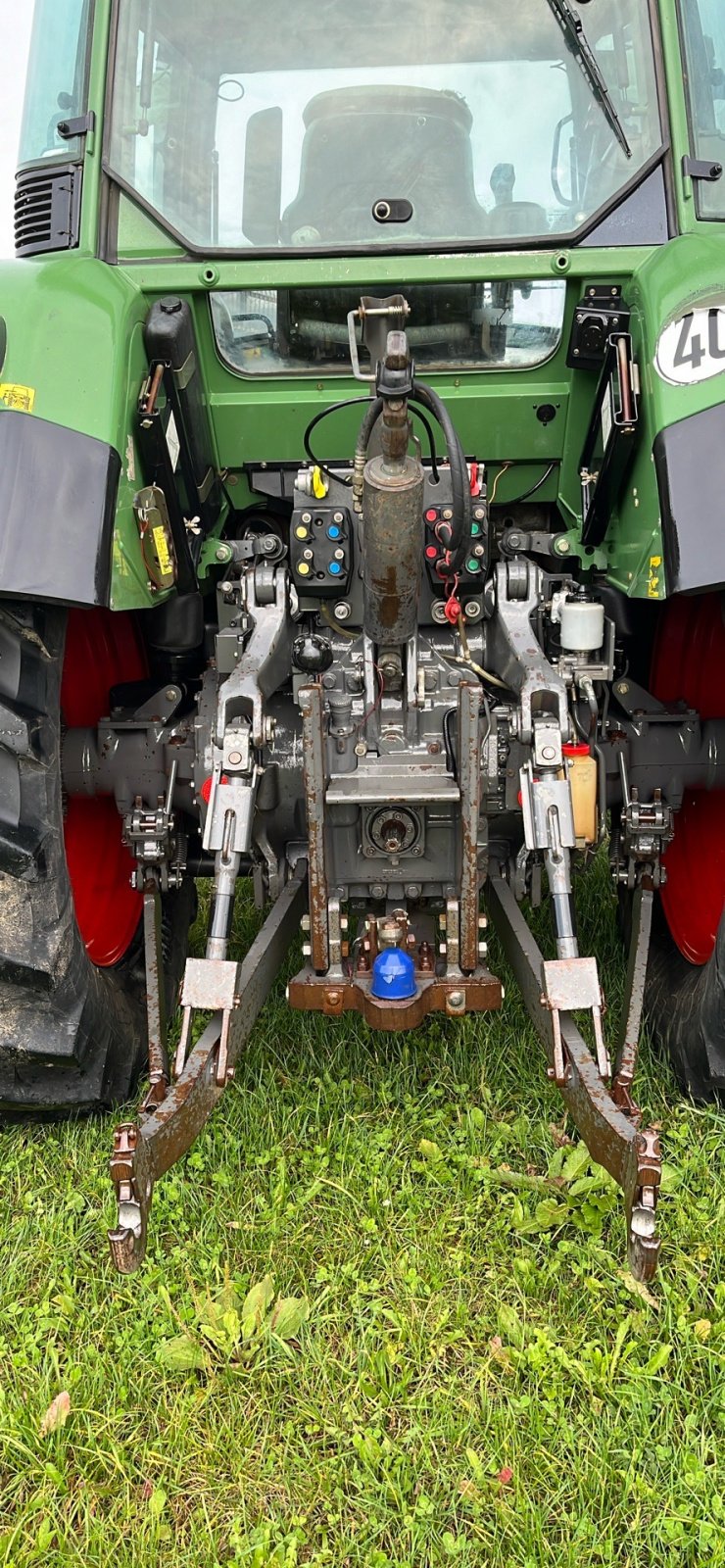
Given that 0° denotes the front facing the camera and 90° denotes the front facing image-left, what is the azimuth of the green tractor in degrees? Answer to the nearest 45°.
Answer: approximately 180°
